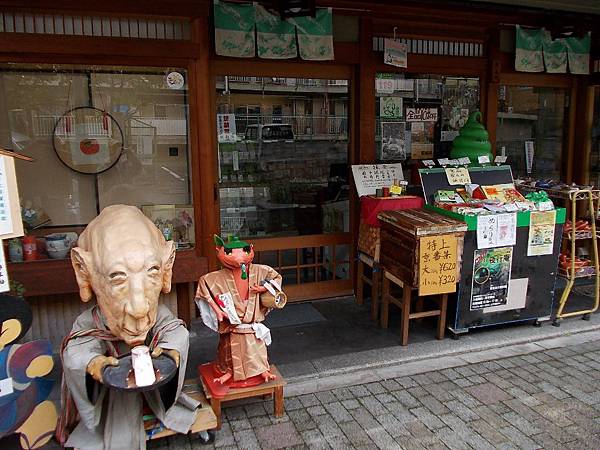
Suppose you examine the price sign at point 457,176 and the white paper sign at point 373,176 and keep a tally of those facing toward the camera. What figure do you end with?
2

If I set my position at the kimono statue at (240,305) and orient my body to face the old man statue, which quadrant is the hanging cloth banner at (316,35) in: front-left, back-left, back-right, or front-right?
back-right

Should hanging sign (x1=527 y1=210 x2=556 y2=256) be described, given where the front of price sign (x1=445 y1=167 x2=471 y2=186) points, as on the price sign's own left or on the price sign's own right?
on the price sign's own left

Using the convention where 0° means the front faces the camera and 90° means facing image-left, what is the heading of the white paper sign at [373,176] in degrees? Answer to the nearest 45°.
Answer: approximately 0°

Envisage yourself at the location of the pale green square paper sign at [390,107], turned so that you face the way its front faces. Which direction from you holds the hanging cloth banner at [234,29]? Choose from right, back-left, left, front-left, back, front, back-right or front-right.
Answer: front-right
